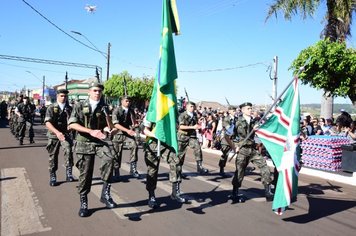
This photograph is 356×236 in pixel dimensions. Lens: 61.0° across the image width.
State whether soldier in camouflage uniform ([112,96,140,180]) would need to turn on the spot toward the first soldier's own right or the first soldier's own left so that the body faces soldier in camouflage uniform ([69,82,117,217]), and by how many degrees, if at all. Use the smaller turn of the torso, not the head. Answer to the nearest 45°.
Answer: approximately 45° to the first soldier's own right

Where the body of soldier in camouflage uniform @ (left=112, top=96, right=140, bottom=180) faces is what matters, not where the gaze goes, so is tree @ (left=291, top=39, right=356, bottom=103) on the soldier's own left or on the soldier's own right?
on the soldier's own left

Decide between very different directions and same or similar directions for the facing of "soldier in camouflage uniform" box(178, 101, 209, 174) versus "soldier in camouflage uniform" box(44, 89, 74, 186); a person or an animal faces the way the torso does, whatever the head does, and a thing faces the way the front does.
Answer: same or similar directions

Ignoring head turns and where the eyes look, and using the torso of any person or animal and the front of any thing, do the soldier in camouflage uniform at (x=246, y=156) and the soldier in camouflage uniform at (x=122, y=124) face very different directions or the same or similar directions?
same or similar directions

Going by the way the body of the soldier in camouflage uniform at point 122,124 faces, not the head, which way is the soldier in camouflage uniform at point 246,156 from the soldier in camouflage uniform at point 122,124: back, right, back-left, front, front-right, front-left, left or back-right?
front

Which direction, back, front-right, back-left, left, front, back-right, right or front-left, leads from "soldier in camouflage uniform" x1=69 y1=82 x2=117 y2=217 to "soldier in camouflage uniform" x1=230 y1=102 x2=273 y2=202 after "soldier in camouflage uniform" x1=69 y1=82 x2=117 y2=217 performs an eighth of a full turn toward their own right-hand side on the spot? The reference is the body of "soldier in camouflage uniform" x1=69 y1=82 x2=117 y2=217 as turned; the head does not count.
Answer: left

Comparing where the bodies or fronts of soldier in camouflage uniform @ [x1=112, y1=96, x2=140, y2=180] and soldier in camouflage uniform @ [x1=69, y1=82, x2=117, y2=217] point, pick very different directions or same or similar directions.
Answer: same or similar directions

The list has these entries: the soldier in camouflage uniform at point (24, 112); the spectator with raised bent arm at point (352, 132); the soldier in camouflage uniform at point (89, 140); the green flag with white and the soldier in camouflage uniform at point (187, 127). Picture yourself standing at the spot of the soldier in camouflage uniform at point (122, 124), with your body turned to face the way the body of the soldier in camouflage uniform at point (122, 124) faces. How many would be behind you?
1

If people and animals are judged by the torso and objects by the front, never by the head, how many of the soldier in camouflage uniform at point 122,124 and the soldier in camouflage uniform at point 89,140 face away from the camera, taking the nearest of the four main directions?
0

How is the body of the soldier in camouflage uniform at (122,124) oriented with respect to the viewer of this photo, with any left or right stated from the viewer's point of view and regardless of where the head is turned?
facing the viewer and to the right of the viewer

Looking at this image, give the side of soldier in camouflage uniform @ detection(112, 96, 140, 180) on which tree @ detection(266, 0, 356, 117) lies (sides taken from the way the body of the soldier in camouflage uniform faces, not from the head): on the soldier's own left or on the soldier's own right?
on the soldier's own left

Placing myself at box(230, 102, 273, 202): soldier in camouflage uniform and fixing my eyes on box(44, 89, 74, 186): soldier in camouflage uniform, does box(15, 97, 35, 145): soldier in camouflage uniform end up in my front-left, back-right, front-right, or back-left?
front-right
